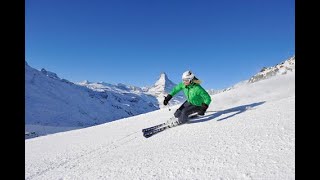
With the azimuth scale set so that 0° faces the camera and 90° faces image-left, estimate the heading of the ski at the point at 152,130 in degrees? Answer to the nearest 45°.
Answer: approximately 45°

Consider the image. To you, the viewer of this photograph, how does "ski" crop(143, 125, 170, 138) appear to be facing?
facing the viewer and to the left of the viewer

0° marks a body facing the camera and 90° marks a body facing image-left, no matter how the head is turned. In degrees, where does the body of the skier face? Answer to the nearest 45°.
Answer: approximately 45°
